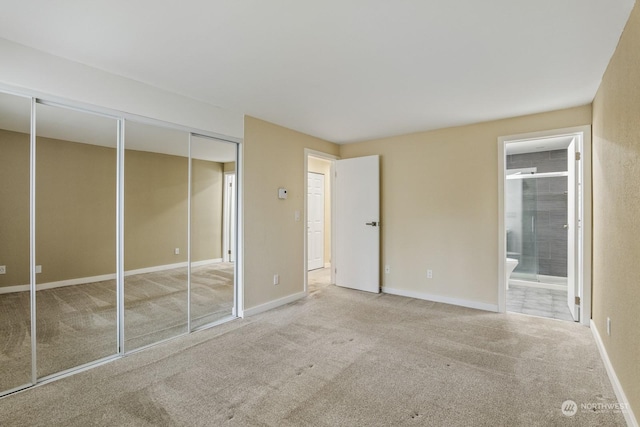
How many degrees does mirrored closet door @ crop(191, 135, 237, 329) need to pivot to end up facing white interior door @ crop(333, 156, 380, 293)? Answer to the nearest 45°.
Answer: approximately 45° to its left

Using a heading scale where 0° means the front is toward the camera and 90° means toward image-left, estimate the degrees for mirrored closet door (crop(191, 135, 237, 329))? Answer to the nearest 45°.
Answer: approximately 315°

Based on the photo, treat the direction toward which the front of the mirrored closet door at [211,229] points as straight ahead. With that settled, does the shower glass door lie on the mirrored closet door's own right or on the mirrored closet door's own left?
on the mirrored closet door's own left

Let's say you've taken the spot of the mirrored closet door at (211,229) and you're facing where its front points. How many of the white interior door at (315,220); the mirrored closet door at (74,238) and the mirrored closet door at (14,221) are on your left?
1

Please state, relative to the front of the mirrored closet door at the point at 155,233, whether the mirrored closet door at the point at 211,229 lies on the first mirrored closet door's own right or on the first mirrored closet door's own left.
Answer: on the first mirrored closet door's own left

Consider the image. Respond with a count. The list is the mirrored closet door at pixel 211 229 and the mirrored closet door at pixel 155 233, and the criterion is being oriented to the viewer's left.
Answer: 0

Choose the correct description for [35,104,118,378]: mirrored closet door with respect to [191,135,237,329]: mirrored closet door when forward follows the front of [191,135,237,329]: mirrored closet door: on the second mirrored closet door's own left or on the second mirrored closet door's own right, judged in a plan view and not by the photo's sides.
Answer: on the second mirrored closet door's own right

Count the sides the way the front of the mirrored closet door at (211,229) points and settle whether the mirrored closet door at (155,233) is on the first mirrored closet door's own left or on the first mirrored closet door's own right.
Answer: on the first mirrored closet door's own right

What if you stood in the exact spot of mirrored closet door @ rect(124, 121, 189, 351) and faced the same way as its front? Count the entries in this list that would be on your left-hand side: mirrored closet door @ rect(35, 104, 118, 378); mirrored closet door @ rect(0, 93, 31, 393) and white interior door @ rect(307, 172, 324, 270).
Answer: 1

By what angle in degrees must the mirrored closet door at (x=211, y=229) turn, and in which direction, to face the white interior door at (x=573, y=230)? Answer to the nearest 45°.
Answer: approximately 45° to its left

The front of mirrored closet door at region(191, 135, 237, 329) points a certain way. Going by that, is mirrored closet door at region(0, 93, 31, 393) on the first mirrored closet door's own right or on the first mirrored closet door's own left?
on the first mirrored closet door's own right
